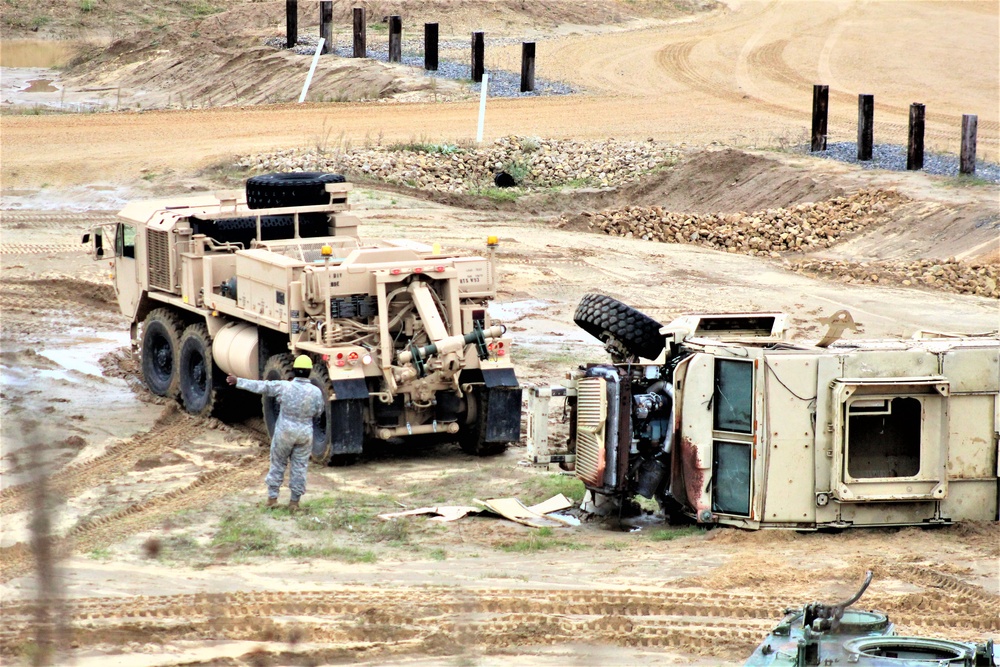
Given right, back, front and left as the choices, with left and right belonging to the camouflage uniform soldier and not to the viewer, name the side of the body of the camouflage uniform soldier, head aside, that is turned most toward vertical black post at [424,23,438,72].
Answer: front

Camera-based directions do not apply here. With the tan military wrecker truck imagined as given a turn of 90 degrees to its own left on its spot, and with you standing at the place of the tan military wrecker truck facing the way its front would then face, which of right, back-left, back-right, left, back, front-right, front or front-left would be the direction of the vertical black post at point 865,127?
back

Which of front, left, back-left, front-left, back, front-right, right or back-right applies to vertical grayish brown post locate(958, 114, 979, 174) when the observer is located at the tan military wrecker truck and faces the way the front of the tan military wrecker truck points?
right

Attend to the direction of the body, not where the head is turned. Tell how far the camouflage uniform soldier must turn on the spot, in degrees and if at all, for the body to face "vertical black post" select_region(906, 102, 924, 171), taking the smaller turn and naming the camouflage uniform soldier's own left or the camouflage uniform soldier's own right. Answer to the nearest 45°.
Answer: approximately 45° to the camouflage uniform soldier's own right

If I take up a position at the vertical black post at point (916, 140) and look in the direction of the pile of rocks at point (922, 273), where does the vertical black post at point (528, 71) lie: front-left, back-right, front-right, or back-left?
back-right

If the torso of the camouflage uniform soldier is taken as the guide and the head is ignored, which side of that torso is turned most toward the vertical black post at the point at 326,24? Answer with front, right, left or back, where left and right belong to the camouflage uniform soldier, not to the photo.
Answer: front

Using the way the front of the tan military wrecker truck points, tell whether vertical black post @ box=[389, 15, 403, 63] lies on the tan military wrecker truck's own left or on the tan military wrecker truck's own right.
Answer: on the tan military wrecker truck's own right

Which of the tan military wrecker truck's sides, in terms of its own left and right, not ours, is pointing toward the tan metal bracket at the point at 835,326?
back

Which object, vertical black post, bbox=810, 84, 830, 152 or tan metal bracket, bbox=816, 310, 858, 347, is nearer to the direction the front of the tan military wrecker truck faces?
the vertical black post

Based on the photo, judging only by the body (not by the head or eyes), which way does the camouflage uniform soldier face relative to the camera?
away from the camera

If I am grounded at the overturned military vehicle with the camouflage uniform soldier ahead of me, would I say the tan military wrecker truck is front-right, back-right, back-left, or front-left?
front-right

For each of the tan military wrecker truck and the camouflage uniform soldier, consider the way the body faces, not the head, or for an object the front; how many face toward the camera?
0

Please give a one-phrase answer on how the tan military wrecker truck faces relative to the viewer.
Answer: facing away from the viewer and to the left of the viewer

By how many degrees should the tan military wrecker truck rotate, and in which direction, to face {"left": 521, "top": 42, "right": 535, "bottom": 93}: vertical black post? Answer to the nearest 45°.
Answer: approximately 45° to its right
